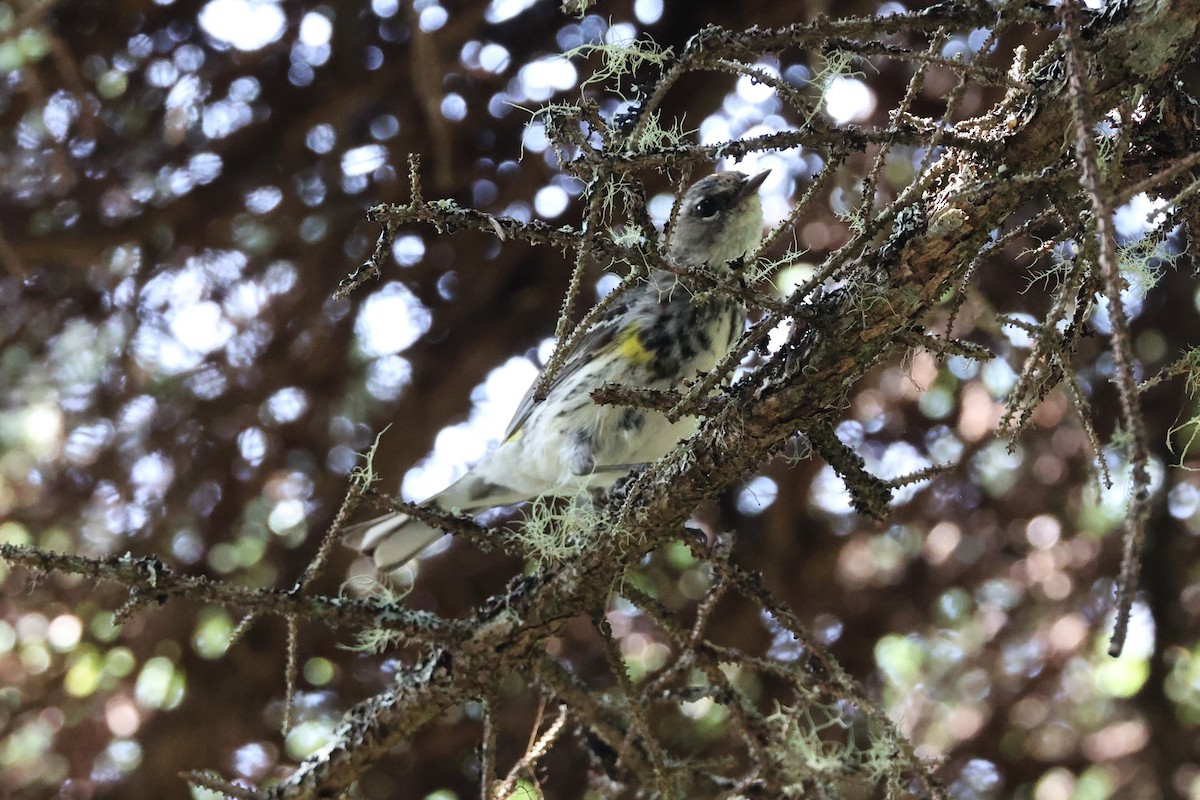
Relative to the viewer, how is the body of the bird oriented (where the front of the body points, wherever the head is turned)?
to the viewer's right
